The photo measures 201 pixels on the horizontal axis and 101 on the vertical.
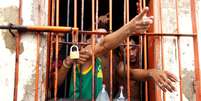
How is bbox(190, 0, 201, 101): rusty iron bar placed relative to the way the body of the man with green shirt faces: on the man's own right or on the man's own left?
on the man's own left

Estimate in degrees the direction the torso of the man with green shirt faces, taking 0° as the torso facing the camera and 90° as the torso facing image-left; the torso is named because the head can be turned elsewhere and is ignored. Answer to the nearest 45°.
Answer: approximately 0°

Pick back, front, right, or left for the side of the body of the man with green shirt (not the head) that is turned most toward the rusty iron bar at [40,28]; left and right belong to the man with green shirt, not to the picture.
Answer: right
